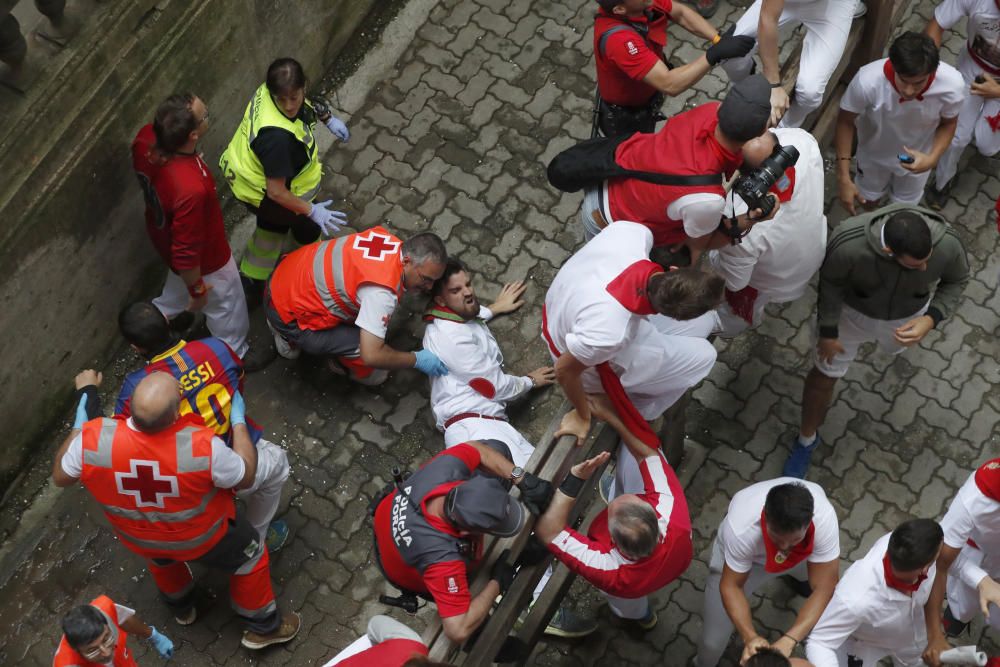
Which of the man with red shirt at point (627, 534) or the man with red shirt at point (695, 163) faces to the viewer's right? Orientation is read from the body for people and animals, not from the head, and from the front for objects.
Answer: the man with red shirt at point (695, 163)

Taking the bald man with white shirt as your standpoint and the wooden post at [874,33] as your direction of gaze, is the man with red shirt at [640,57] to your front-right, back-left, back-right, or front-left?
front-left

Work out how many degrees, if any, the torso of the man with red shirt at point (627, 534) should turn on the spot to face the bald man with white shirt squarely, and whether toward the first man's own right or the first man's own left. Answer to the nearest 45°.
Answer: approximately 90° to the first man's own right

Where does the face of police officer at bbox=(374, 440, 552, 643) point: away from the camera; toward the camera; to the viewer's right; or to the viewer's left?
to the viewer's right

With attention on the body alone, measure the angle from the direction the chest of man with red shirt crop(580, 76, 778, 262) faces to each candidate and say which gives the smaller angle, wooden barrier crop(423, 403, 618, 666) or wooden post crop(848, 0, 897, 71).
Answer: the wooden post

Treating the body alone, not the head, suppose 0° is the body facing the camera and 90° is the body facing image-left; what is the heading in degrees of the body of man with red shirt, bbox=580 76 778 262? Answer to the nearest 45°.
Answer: approximately 270°

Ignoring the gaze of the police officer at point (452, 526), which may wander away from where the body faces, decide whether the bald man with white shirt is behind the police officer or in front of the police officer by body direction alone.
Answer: in front

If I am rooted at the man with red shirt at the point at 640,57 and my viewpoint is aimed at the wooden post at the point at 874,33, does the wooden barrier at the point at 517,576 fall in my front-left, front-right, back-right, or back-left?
back-right

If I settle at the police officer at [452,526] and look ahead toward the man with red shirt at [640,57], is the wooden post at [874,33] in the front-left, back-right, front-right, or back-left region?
front-right

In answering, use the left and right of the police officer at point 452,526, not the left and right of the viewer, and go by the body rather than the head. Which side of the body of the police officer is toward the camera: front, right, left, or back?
right

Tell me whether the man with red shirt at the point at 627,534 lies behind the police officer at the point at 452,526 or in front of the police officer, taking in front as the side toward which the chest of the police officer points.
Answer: in front

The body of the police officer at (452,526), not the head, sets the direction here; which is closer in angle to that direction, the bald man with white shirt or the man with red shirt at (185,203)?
the bald man with white shirt

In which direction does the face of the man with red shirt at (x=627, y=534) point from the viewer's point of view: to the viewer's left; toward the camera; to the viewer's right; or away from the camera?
away from the camera

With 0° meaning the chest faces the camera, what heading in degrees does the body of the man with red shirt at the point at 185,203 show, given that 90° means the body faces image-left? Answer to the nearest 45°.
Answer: approximately 270°

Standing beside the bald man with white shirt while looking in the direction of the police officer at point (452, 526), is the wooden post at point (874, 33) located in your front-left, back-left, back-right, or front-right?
back-right

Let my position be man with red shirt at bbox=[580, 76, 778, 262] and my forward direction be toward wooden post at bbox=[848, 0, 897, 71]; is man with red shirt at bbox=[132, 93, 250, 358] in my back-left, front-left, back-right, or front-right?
back-left
